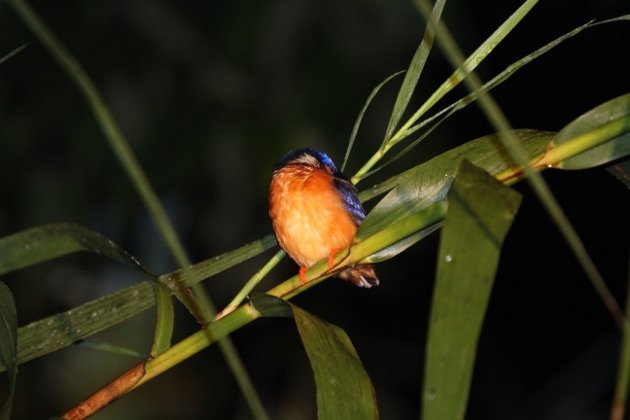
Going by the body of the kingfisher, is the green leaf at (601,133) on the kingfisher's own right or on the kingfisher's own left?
on the kingfisher's own left

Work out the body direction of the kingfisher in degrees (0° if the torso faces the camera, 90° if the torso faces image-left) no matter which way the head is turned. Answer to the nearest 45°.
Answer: approximately 45°

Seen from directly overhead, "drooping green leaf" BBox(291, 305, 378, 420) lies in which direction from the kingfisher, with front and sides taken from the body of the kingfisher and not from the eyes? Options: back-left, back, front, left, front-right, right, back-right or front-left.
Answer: front-left
